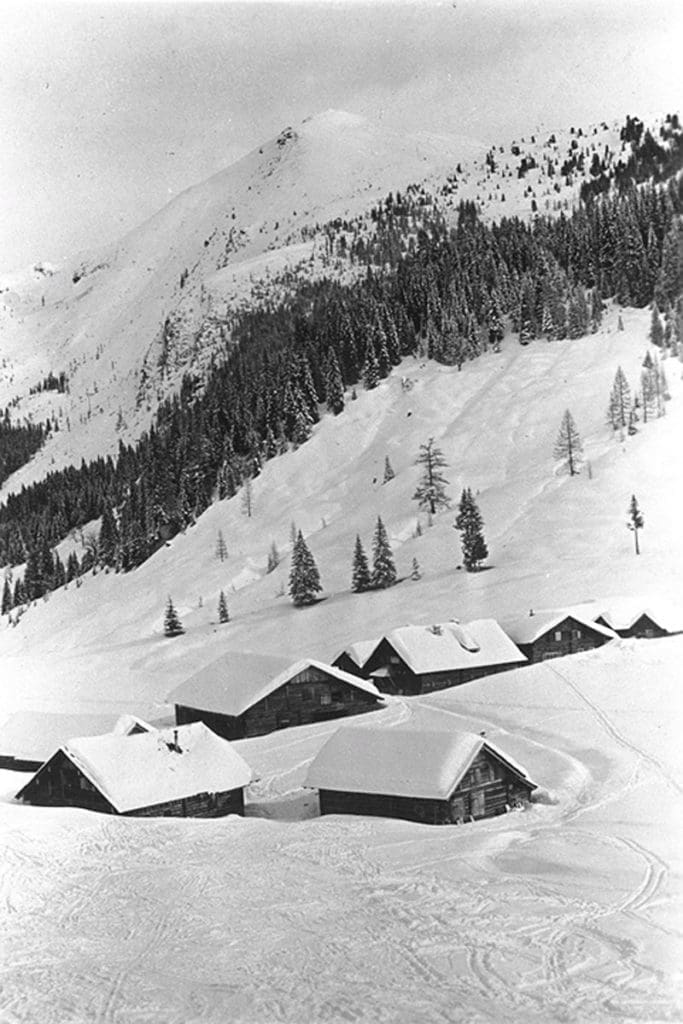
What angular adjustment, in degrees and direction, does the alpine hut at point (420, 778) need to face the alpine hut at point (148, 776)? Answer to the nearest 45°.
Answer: approximately 135° to its right

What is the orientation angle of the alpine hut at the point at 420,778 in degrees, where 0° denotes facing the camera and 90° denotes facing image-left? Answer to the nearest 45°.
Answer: approximately 315°
